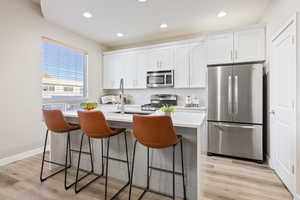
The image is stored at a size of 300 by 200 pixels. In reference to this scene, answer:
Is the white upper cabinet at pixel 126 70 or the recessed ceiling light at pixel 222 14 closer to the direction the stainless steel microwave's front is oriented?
the recessed ceiling light

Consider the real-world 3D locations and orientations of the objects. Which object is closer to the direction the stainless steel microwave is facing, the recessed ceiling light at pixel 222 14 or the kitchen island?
the kitchen island

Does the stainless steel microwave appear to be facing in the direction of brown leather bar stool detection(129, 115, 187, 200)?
yes

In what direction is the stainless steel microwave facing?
toward the camera

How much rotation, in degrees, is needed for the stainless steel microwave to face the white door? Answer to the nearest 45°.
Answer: approximately 45° to its left

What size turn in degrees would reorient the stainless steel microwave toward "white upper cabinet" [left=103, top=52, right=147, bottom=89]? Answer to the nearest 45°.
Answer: approximately 90° to its right

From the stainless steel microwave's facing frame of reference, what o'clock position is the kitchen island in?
The kitchen island is roughly at 12 o'clock from the stainless steel microwave.

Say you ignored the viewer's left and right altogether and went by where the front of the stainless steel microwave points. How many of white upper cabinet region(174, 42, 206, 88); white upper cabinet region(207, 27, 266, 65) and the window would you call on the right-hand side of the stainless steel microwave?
1

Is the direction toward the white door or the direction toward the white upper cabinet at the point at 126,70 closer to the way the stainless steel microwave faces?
the white door

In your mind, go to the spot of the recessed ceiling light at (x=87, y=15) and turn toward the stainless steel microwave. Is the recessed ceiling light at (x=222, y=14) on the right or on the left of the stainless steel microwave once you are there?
right

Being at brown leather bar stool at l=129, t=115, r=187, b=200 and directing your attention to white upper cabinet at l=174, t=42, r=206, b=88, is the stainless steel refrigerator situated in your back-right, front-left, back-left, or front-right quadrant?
front-right

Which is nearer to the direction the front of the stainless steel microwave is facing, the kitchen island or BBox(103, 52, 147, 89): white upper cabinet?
the kitchen island

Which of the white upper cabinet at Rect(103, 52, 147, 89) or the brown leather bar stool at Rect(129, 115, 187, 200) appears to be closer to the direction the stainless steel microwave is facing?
the brown leather bar stool

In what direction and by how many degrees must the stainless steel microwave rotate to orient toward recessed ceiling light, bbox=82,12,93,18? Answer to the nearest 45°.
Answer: approximately 45° to its right

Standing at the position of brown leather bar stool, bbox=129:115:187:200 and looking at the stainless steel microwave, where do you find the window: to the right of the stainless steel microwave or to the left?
left
